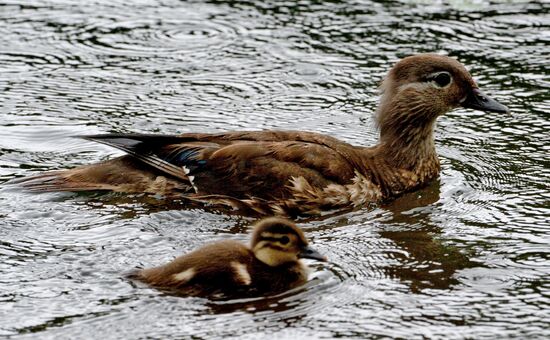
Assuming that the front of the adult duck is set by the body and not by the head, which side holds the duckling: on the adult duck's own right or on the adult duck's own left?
on the adult duck's own right

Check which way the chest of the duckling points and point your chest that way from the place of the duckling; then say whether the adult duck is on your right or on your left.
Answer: on your left

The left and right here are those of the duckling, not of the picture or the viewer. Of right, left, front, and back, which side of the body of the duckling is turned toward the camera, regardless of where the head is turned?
right

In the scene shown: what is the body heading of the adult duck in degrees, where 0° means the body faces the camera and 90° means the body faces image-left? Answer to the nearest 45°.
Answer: approximately 270°

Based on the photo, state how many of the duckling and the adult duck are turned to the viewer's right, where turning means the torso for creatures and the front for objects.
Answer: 2
